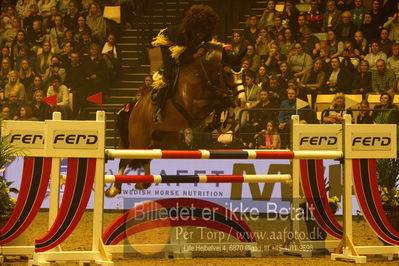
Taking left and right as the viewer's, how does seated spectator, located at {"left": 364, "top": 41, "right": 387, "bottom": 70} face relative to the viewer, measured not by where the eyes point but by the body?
facing the viewer

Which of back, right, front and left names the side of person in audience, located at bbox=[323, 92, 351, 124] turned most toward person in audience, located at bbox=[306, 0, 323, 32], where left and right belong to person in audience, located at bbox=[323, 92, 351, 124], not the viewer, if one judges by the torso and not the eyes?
back

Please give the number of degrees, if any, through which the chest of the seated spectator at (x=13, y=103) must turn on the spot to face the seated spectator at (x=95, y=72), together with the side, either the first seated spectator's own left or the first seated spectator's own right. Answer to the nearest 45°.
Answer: approximately 90° to the first seated spectator's own left

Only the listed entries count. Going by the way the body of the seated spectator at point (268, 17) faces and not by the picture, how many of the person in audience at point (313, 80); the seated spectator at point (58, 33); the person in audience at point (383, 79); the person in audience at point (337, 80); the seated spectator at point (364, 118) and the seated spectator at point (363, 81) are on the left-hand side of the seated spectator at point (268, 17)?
5

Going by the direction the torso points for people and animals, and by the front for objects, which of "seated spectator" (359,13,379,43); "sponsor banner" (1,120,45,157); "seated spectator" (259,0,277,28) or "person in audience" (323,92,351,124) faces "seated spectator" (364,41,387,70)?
"seated spectator" (359,13,379,43)

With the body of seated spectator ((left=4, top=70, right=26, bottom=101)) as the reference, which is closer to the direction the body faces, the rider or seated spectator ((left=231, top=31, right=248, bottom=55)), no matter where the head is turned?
the rider

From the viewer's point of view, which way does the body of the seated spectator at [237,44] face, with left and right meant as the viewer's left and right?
facing the viewer and to the left of the viewer

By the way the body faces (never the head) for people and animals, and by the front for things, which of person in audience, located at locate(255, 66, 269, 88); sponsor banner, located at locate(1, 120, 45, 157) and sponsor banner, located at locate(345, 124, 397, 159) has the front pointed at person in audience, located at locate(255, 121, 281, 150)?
person in audience, located at locate(255, 66, 269, 88)

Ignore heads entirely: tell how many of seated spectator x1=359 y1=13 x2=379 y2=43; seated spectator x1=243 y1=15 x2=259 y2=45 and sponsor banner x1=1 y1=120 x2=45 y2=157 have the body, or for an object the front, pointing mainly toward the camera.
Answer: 3

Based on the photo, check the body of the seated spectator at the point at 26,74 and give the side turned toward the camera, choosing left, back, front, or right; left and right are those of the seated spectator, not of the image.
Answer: front

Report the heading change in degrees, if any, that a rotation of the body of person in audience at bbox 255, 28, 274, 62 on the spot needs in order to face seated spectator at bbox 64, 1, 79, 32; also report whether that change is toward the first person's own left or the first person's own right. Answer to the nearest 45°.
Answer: approximately 45° to the first person's own right

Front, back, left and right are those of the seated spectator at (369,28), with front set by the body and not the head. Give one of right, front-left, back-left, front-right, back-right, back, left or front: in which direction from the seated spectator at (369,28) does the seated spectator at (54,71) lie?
right

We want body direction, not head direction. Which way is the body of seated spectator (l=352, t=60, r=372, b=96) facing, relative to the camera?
toward the camera

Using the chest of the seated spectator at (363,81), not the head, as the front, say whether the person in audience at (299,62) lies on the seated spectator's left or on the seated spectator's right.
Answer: on the seated spectator's right

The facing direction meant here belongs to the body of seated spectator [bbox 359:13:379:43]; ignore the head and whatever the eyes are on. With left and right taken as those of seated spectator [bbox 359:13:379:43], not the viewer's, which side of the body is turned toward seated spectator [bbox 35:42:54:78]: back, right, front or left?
right
